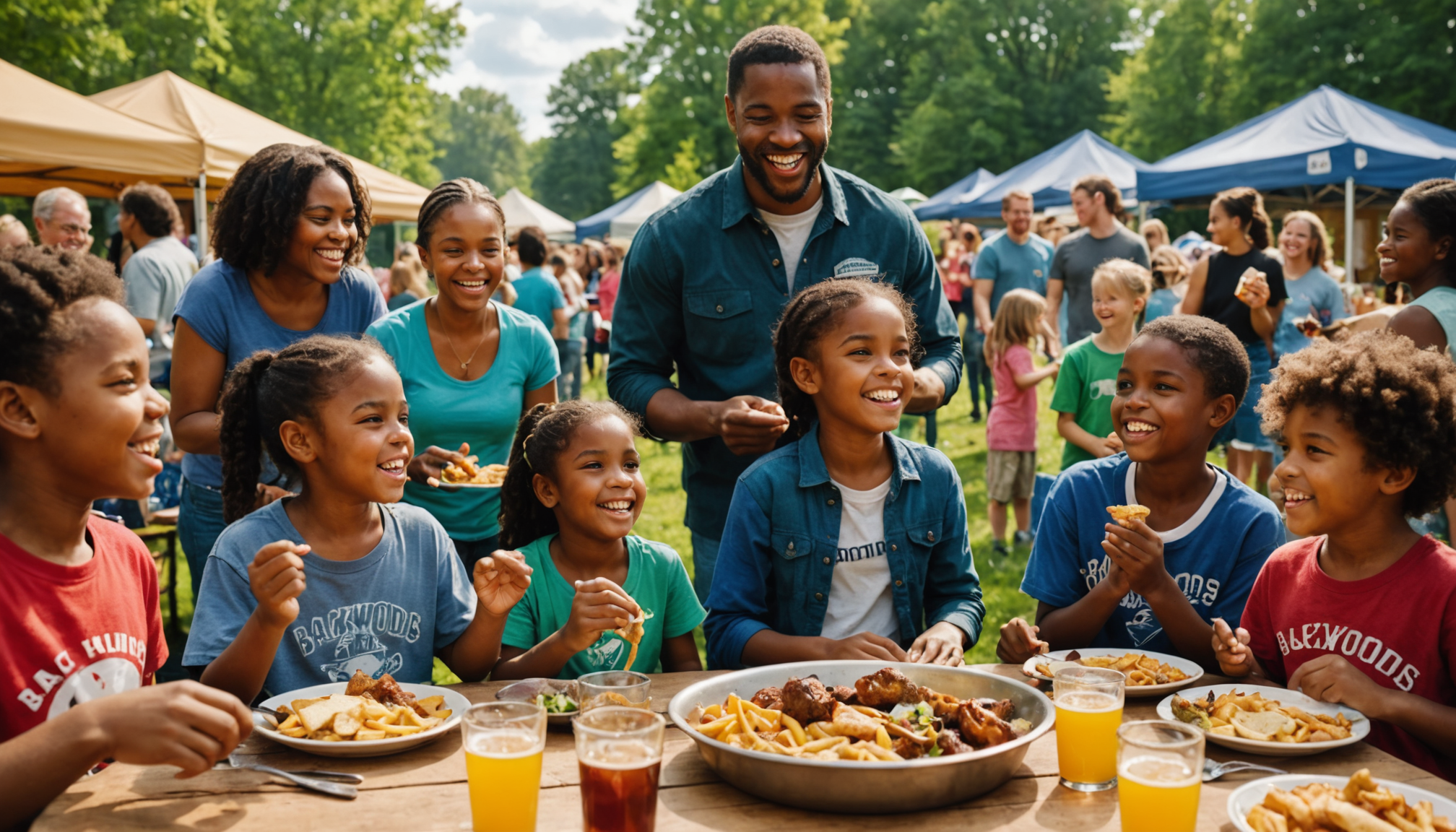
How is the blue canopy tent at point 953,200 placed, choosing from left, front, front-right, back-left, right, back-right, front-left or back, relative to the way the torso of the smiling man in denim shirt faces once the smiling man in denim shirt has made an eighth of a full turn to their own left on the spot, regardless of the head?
back-left

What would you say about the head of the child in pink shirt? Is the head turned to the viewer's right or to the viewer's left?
to the viewer's right

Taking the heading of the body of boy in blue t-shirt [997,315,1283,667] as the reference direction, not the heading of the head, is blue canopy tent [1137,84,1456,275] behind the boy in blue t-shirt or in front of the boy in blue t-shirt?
behind

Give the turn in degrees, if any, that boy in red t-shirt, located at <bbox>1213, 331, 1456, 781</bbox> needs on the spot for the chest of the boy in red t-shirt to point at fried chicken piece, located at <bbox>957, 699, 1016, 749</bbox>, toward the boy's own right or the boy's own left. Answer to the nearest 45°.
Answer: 0° — they already face it

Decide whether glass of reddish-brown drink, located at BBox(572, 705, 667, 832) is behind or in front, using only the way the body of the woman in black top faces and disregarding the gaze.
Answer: in front

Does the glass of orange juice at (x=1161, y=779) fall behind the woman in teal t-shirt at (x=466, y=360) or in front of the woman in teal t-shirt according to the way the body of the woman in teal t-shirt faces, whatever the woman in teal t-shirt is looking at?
in front

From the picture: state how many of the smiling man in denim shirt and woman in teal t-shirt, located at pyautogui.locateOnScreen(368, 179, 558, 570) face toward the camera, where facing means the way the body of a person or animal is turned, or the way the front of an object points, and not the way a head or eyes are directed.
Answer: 2

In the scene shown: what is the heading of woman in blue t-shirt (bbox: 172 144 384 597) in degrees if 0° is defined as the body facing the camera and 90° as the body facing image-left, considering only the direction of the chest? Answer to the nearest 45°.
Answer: approximately 315°

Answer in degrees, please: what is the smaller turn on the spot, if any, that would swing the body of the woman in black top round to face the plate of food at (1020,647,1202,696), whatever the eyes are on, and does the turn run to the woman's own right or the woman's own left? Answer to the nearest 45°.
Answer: approximately 45° to the woman's own left

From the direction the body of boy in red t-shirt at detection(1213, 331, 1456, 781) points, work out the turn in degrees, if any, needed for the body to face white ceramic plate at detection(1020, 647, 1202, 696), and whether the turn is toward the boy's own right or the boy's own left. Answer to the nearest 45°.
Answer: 0° — they already face it

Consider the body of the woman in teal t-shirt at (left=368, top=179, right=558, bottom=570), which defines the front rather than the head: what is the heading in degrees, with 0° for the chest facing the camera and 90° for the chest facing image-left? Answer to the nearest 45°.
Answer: approximately 0°

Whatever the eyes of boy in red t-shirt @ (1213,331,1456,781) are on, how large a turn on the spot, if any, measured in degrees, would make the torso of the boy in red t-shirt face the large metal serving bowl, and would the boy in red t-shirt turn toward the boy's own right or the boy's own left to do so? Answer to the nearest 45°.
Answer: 0° — they already face it

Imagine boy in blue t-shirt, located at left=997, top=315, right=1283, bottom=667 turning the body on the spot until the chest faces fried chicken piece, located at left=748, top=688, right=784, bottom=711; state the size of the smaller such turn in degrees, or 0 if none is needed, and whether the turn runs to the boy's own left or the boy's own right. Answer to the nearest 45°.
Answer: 0° — they already face it

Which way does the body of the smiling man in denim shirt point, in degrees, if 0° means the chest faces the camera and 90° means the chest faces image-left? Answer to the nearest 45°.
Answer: approximately 0°
